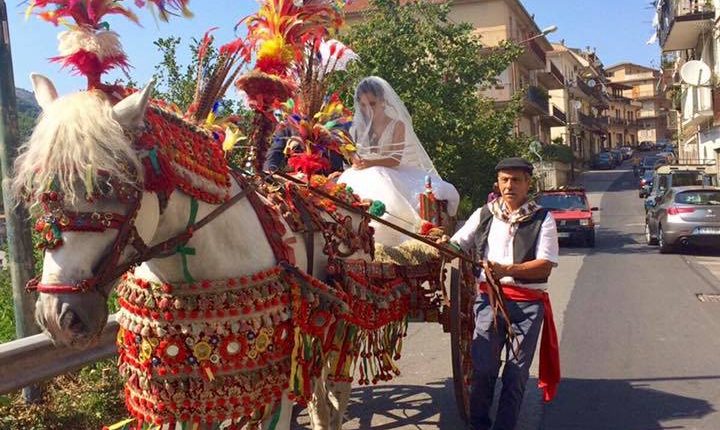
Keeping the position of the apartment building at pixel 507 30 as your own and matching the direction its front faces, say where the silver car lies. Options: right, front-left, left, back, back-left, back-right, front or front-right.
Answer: front-right

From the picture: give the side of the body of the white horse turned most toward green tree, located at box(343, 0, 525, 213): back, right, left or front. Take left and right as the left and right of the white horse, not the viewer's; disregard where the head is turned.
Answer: back

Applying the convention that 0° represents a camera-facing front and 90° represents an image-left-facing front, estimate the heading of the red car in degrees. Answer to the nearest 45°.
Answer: approximately 0°

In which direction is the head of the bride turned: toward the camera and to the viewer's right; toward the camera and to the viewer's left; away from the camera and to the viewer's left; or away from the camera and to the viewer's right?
toward the camera and to the viewer's left

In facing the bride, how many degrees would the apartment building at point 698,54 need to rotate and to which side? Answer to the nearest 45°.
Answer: approximately 45° to its left
